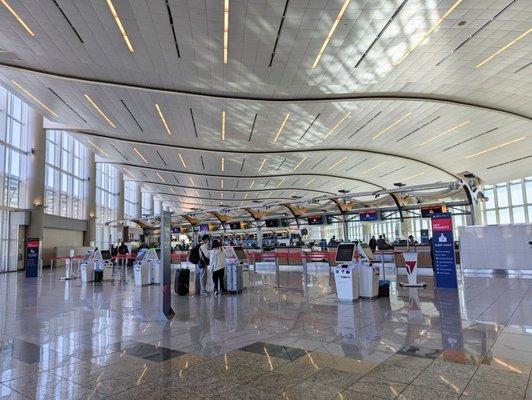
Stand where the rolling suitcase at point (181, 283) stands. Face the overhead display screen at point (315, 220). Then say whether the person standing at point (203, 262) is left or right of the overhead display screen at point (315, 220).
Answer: right

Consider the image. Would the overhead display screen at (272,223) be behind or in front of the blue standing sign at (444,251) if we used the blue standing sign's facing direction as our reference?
behind

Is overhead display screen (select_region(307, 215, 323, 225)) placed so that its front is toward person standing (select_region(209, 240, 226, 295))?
yes

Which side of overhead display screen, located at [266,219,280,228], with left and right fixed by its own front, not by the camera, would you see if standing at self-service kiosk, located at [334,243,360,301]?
front

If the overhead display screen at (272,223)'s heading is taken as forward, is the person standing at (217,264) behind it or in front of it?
in front

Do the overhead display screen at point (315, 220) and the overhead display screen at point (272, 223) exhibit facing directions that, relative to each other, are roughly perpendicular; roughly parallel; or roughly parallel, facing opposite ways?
roughly parallel

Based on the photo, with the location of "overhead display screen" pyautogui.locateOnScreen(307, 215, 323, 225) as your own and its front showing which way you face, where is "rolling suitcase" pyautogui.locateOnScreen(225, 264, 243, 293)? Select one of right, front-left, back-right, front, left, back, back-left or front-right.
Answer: front

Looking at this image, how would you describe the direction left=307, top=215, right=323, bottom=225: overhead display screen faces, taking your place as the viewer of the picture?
facing the viewer

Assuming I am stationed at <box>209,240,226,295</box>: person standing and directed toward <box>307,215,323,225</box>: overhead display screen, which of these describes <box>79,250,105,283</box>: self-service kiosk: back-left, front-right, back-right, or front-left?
front-left

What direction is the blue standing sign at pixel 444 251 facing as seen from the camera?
toward the camera

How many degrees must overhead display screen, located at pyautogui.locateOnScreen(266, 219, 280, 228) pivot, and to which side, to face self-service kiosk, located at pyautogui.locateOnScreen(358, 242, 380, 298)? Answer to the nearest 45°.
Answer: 0° — it already faces it

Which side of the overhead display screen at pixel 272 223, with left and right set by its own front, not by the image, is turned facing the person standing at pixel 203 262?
front

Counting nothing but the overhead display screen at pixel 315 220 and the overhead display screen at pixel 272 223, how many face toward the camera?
2

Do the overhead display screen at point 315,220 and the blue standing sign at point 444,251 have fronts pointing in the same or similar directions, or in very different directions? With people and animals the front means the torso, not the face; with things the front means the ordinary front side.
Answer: same or similar directions

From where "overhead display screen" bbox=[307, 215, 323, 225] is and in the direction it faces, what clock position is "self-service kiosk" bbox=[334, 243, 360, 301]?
The self-service kiosk is roughly at 12 o'clock from the overhead display screen.

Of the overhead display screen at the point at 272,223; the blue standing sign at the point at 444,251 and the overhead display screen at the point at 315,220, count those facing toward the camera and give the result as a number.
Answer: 3

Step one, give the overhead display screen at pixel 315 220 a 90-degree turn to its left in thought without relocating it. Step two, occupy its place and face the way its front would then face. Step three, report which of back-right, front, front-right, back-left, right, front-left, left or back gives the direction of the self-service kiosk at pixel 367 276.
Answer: right
